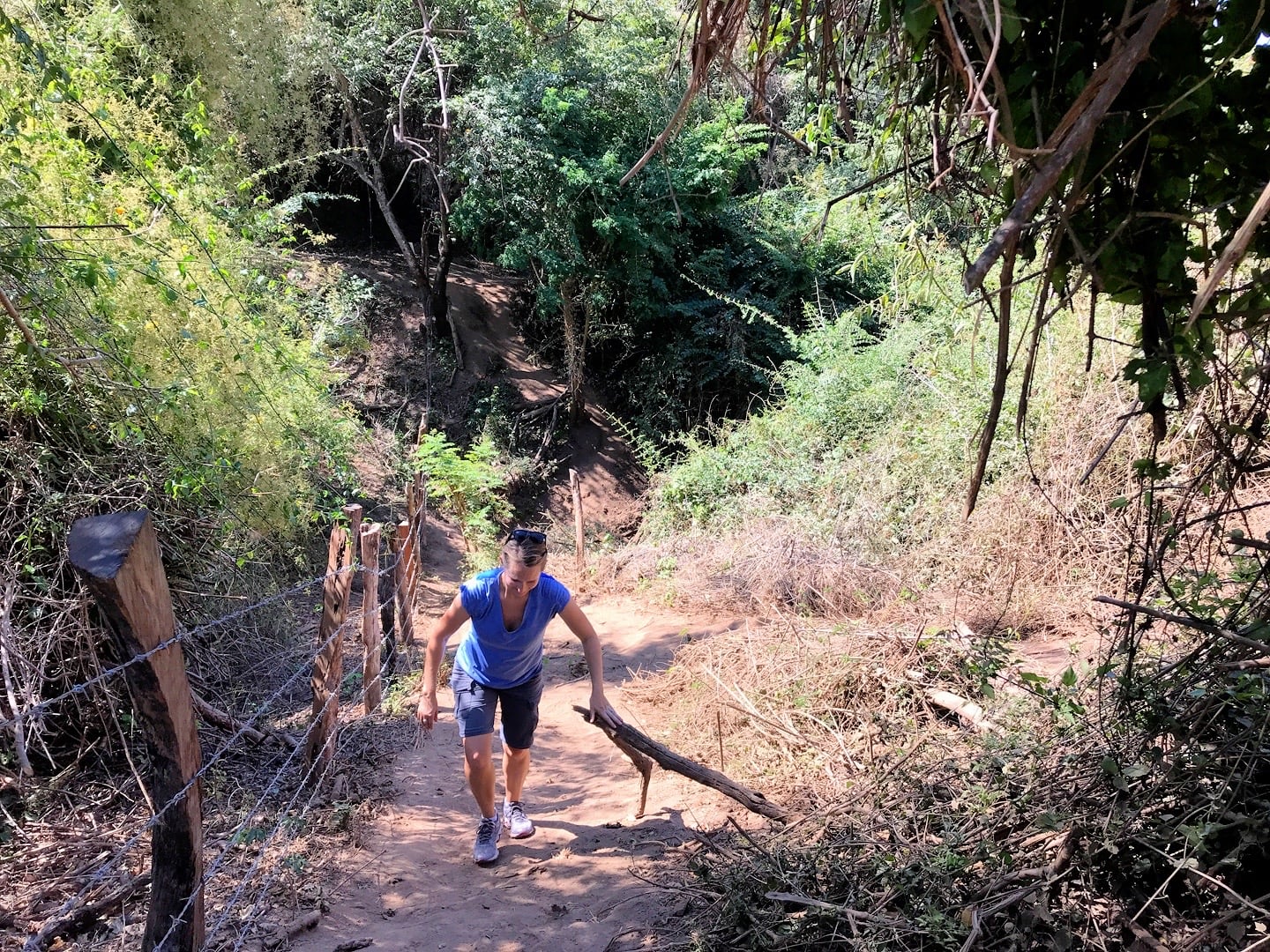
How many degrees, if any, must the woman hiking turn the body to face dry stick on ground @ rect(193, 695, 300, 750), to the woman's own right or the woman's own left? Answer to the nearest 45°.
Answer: approximately 135° to the woman's own right

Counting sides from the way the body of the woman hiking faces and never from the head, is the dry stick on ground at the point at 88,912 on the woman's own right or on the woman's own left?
on the woman's own right

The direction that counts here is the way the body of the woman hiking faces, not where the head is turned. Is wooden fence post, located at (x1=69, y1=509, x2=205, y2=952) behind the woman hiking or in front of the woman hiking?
in front

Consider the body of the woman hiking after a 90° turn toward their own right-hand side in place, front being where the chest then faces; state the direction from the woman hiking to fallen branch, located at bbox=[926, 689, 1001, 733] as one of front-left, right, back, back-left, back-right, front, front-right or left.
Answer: back

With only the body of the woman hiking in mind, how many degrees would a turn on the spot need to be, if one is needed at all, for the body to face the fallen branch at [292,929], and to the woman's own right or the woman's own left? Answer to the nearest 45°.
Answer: approximately 45° to the woman's own right

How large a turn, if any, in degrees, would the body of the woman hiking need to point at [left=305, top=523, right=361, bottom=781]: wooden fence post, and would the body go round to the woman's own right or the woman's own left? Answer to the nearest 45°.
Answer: approximately 135° to the woman's own right

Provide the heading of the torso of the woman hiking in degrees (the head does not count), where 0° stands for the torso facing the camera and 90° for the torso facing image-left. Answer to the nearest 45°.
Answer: approximately 0°
